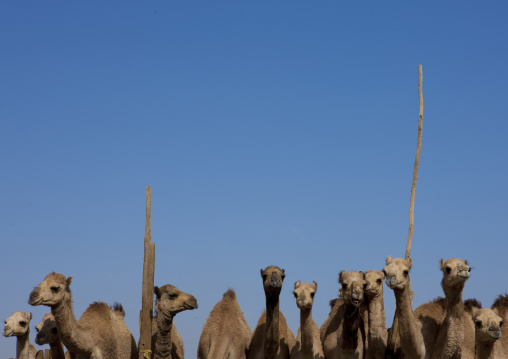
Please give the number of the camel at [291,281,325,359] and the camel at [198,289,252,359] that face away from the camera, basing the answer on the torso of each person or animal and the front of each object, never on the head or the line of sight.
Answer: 1

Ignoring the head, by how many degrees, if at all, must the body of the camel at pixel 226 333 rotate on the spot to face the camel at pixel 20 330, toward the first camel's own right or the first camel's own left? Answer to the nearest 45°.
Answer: approximately 90° to the first camel's own left

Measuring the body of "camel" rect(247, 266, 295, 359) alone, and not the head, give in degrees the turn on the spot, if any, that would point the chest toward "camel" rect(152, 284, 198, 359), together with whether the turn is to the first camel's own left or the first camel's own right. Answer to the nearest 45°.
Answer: approximately 90° to the first camel's own right

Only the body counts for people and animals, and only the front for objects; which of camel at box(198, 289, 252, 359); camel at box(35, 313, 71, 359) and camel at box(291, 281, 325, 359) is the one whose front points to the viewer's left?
camel at box(35, 313, 71, 359)

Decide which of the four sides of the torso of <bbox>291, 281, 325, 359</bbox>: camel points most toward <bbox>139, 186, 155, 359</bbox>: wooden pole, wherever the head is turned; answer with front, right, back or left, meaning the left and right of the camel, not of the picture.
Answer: right

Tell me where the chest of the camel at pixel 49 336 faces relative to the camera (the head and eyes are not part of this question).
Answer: to the viewer's left

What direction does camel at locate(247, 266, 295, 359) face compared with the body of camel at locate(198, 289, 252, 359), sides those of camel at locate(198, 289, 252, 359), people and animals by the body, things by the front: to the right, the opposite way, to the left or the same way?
the opposite way

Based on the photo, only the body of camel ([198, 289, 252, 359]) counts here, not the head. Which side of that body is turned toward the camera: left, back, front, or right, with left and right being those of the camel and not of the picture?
back

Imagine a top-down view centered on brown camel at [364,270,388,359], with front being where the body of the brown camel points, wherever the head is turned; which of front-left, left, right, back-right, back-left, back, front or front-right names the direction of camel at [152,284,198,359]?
front-right

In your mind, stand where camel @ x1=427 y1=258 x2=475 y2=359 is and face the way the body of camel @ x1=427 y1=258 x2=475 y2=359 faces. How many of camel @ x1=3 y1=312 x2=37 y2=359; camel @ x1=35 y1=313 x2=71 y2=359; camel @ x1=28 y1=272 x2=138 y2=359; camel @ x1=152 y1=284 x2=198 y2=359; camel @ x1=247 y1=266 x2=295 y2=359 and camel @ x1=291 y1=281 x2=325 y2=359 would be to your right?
6

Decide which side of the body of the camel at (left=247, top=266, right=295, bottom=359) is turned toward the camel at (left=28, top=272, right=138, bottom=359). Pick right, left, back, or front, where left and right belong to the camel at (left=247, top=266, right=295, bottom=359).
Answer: right

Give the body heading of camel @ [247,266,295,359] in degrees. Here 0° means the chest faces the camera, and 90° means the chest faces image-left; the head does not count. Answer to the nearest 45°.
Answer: approximately 0°

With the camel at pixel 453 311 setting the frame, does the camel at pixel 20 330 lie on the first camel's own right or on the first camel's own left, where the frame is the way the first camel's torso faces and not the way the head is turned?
on the first camel's own right

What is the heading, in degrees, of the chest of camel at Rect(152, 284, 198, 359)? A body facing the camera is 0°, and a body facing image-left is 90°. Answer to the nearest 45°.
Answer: approximately 315°

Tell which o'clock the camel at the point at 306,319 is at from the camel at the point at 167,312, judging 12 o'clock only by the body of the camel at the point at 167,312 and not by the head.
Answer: the camel at the point at 306,319 is roughly at 9 o'clock from the camel at the point at 167,312.

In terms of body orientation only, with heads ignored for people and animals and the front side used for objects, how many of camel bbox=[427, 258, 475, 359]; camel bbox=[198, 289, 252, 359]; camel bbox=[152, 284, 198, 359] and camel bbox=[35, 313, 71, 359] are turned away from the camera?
1
